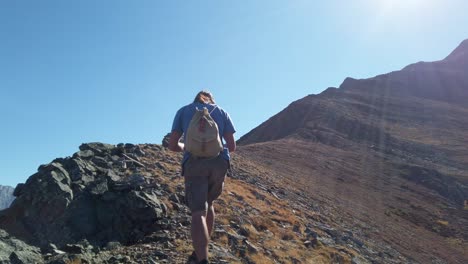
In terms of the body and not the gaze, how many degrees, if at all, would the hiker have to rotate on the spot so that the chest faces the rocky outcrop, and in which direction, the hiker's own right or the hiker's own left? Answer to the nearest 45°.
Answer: approximately 45° to the hiker's own left

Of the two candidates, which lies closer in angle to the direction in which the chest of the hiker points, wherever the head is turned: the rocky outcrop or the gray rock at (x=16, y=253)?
the rocky outcrop

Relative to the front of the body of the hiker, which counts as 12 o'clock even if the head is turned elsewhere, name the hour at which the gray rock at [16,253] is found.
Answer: The gray rock is roughly at 10 o'clock from the hiker.

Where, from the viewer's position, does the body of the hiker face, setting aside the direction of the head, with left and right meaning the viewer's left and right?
facing away from the viewer
